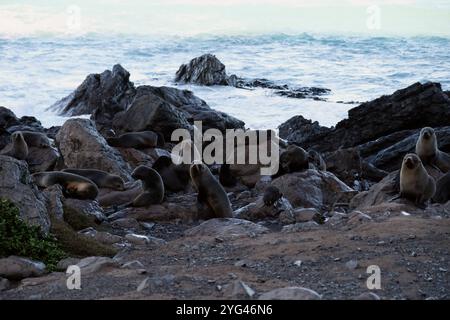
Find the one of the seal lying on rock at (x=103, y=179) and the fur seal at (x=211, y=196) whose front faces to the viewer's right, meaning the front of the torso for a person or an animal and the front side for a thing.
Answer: the seal lying on rock

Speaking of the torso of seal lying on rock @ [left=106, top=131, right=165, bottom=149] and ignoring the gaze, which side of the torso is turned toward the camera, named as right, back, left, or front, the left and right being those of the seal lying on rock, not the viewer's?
right

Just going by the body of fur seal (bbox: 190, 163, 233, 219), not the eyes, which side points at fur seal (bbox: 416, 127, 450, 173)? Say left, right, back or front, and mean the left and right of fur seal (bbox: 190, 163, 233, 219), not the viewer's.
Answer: back

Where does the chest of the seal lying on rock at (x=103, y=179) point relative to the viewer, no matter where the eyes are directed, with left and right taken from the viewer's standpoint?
facing to the right of the viewer

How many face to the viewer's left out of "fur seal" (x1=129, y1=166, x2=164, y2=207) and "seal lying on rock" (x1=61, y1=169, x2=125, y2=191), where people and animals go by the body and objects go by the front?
1

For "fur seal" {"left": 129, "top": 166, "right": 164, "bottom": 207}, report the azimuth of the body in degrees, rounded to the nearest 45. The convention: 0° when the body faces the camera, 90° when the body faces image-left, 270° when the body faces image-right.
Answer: approximately 90°

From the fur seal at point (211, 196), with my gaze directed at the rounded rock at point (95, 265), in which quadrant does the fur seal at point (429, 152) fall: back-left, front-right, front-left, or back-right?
back-left
